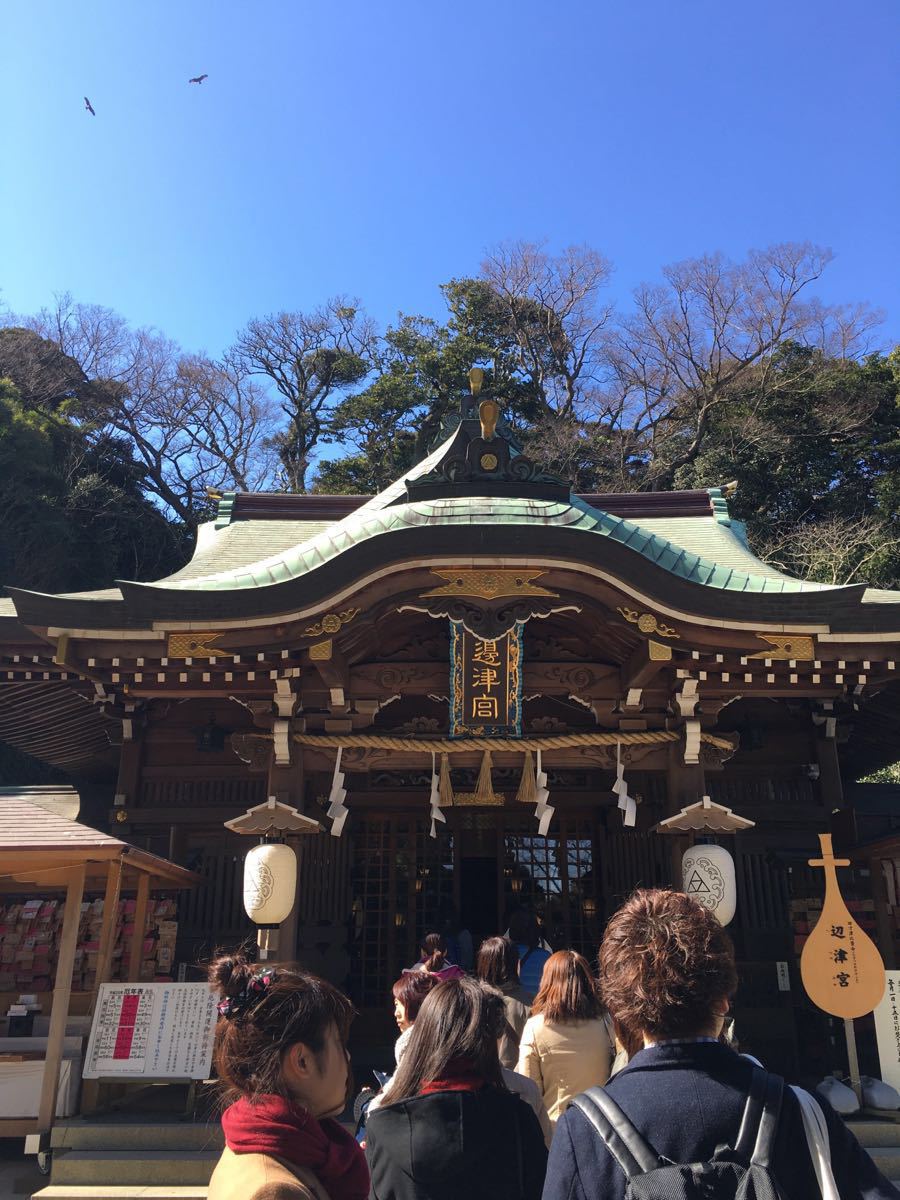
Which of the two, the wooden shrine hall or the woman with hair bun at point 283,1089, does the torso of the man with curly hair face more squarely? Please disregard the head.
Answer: the wooden shrine hall

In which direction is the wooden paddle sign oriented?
toward the camera

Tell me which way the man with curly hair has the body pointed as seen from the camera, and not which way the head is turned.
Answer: away from the camera

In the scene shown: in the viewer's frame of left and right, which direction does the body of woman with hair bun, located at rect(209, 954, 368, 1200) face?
facing away from the viewer and to the right of the viewer

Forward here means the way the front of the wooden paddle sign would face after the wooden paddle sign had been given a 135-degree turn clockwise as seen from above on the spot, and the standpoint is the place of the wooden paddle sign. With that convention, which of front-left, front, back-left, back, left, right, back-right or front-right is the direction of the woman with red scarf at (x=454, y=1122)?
back-left

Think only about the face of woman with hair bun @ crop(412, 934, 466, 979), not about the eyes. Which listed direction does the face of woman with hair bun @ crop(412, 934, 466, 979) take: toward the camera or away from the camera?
away from the camera

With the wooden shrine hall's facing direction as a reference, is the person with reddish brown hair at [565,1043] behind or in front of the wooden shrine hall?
in front

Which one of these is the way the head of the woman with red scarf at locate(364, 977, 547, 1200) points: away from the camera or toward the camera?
away from the camera

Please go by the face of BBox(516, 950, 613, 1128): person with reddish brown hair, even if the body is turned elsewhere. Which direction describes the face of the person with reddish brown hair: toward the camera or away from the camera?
away from the camera

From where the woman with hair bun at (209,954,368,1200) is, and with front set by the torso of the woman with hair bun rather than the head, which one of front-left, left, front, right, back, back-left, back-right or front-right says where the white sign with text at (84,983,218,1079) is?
front-left

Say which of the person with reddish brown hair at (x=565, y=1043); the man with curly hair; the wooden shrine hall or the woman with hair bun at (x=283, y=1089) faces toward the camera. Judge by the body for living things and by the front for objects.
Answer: the wooden shrine hall

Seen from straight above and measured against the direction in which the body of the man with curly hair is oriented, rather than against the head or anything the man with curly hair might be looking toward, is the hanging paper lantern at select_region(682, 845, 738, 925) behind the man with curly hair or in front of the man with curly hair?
in front

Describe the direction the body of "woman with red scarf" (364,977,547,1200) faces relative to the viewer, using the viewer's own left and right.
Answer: facing away from the viewer

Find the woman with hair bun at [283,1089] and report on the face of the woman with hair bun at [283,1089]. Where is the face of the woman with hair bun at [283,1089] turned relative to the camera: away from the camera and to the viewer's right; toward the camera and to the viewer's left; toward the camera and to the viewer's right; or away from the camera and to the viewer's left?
away from the camera and to the viewer's right

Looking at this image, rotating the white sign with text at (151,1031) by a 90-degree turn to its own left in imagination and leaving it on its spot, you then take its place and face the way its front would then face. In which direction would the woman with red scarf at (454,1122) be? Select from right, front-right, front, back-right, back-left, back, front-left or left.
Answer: right

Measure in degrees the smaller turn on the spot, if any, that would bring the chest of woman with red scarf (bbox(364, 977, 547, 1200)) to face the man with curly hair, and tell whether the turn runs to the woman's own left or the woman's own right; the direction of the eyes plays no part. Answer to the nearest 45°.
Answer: approximately 135° to the woman's own right

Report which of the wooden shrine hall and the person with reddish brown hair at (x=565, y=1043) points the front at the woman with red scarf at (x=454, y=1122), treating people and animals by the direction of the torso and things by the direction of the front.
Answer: the wooden shrine hall

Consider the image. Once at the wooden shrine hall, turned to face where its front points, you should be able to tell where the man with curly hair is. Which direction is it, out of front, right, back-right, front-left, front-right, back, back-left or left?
front

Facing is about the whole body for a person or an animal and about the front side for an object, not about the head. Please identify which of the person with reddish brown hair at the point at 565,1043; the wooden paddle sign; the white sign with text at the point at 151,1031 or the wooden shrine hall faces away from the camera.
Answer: the person with reddish brown hair
